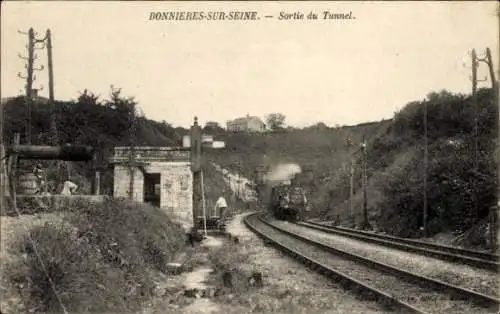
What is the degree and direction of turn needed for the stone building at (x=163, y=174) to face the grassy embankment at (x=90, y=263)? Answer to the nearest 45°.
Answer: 0° — it already faces it

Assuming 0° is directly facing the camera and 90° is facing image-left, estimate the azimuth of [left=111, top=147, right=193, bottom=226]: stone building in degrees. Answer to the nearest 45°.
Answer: approximately 0°

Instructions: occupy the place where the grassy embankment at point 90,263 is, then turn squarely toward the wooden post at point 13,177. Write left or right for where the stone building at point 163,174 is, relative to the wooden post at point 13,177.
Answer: right

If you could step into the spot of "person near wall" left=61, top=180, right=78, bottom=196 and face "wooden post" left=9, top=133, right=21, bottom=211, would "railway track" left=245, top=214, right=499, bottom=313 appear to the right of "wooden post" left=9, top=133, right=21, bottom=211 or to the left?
left

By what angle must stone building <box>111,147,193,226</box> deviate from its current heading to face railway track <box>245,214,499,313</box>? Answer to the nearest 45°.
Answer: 0° — it already faces it
